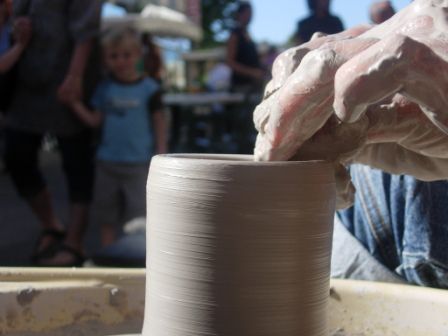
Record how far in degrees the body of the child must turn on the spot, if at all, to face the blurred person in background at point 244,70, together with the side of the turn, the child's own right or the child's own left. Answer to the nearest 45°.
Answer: approximately 180°

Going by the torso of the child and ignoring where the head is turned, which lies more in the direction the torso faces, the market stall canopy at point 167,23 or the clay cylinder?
the clay cylinder

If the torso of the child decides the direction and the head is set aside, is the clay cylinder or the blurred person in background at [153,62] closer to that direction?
the clay cylinder

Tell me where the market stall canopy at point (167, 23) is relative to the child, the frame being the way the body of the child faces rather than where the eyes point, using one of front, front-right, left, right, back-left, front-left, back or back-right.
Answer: back

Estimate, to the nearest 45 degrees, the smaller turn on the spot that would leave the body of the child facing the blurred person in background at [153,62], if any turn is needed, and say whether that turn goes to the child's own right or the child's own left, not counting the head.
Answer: approximately 180°

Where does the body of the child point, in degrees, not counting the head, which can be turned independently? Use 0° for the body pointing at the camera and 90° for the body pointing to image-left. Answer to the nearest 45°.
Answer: approximately 0°

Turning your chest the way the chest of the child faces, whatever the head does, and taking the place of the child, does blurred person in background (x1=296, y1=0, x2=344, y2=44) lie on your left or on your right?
on your left

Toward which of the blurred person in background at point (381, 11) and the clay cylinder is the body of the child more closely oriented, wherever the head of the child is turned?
the clay cylinder
